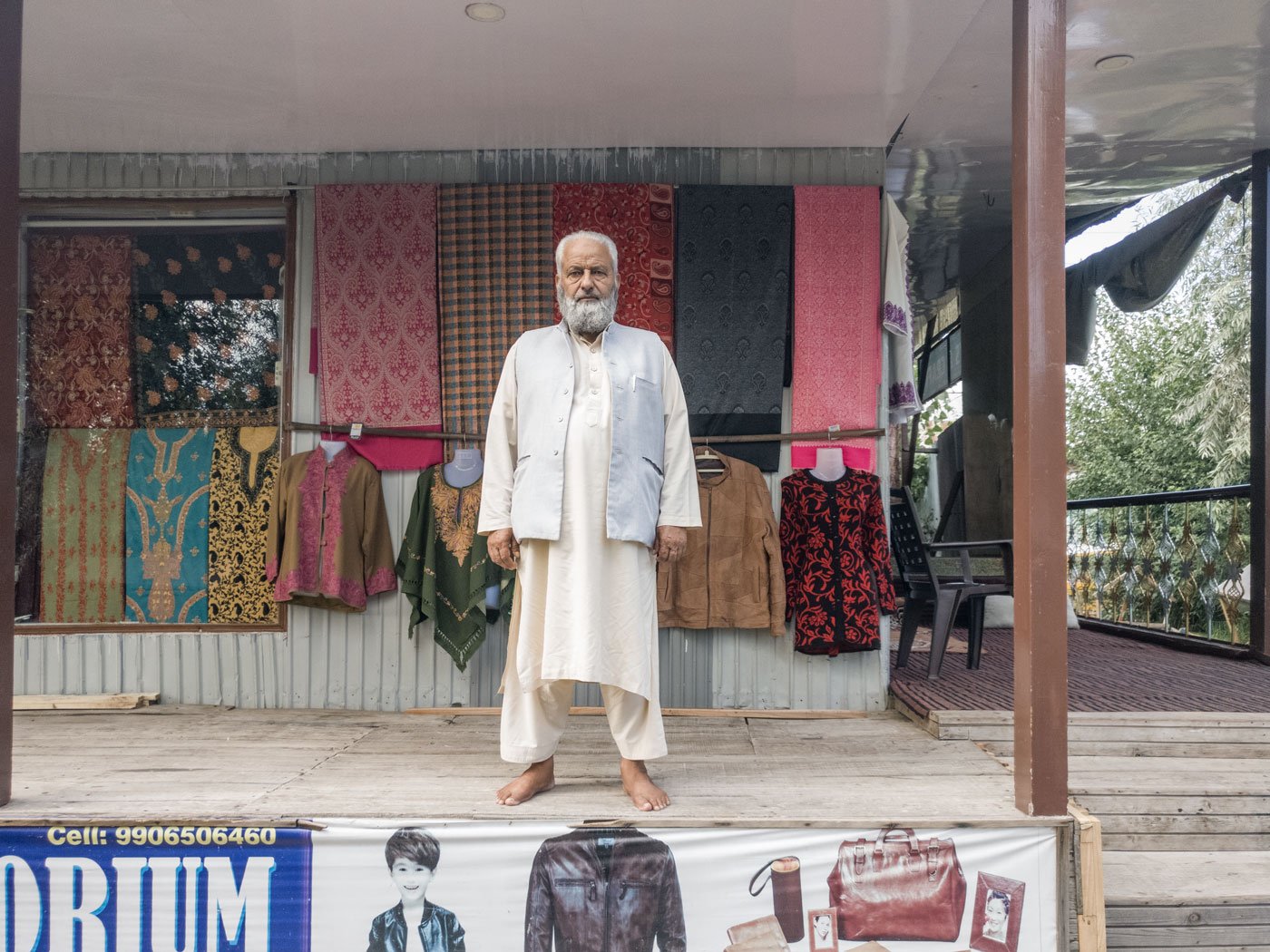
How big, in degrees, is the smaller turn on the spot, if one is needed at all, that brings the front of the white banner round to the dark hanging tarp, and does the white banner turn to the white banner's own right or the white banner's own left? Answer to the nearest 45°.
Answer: approximately 135° to the white banner's own left

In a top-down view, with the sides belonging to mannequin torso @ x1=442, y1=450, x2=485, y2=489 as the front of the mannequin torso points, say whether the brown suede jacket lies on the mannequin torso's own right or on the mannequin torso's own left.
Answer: on the mannequin torso's own left

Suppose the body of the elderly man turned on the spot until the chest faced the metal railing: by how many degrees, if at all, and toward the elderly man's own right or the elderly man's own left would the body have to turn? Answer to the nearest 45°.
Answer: approximately 135° to the elderly man's own left

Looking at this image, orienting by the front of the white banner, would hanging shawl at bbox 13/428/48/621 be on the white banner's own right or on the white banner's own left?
on the white banner's own right

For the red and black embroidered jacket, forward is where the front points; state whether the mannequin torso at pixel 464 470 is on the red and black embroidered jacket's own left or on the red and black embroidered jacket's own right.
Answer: on the red and black embroidered jacket's own right

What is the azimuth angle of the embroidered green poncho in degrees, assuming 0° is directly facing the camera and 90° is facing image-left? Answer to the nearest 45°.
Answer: approximately 0°
